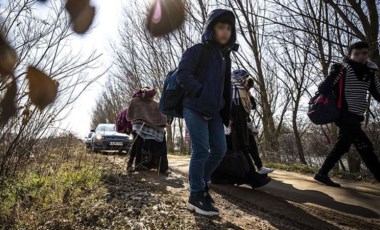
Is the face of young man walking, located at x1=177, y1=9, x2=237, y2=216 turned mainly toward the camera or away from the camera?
toward the camera

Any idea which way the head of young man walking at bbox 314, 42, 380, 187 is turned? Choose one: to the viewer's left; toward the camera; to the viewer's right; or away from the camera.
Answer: toward the camera

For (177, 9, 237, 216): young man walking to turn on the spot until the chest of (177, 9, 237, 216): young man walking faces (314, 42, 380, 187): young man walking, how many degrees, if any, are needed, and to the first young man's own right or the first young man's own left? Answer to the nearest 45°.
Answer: approximately 90° to the first young man's own left

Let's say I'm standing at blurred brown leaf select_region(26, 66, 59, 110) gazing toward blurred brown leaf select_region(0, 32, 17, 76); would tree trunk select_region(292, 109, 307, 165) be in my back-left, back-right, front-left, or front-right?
back-right
